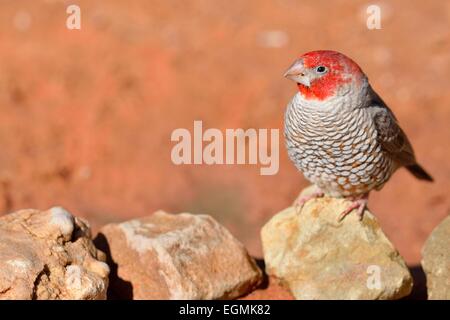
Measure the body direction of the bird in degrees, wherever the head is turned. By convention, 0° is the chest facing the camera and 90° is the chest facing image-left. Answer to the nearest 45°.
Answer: approximately 45°

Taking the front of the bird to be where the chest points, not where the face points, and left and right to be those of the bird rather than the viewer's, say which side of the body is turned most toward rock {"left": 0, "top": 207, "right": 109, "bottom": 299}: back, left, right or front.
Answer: front

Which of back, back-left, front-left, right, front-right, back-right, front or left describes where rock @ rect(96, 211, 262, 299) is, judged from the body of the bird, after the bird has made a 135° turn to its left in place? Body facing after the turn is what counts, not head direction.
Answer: back
